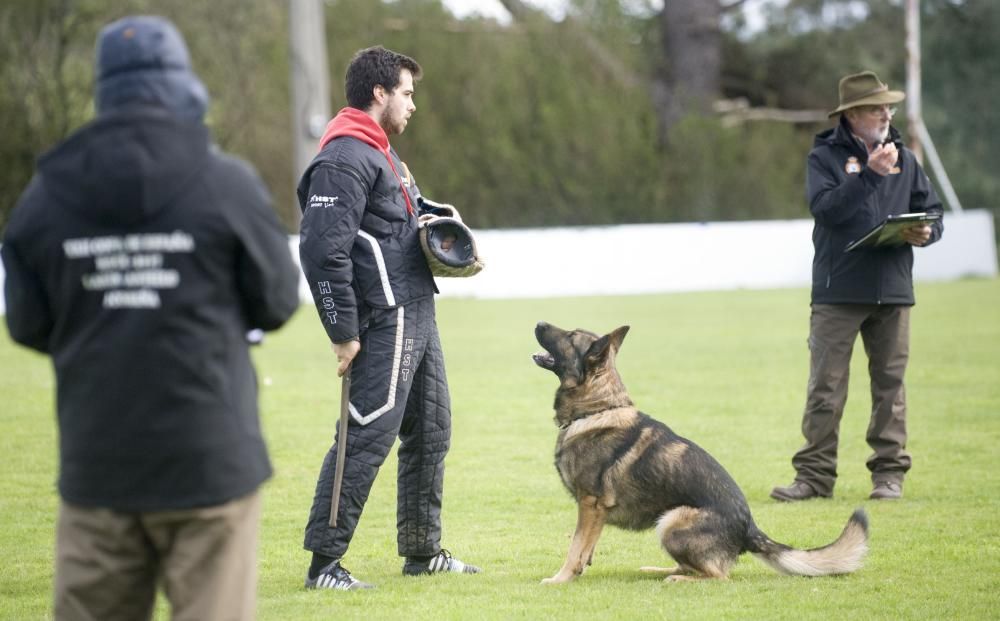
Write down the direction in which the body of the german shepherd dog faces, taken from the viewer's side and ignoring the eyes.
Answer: to the viewer's left

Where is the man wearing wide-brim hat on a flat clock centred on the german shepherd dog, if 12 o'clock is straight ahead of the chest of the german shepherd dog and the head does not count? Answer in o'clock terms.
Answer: The man wearing wide-brim hat is roughly at 4 o'clock from the german shepherd dog.

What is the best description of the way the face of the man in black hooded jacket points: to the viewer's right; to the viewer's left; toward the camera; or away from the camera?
away from the camera

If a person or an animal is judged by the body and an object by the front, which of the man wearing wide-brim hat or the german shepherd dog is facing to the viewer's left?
the german shepherd dog

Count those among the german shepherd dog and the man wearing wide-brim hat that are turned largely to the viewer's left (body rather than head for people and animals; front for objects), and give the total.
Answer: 1

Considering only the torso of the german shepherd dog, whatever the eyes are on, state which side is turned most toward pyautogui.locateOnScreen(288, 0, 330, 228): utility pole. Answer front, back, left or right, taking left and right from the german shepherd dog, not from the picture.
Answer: right

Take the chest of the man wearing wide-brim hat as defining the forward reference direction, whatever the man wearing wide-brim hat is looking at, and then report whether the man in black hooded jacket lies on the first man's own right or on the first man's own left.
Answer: on the first man's own right

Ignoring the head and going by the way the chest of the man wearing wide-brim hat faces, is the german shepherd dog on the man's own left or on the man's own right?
on the man's own right

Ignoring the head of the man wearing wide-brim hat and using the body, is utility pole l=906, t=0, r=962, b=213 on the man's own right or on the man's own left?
on the man's own left

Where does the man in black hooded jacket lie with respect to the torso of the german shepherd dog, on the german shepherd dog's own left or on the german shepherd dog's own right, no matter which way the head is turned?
on the german shepherd dog's own left
